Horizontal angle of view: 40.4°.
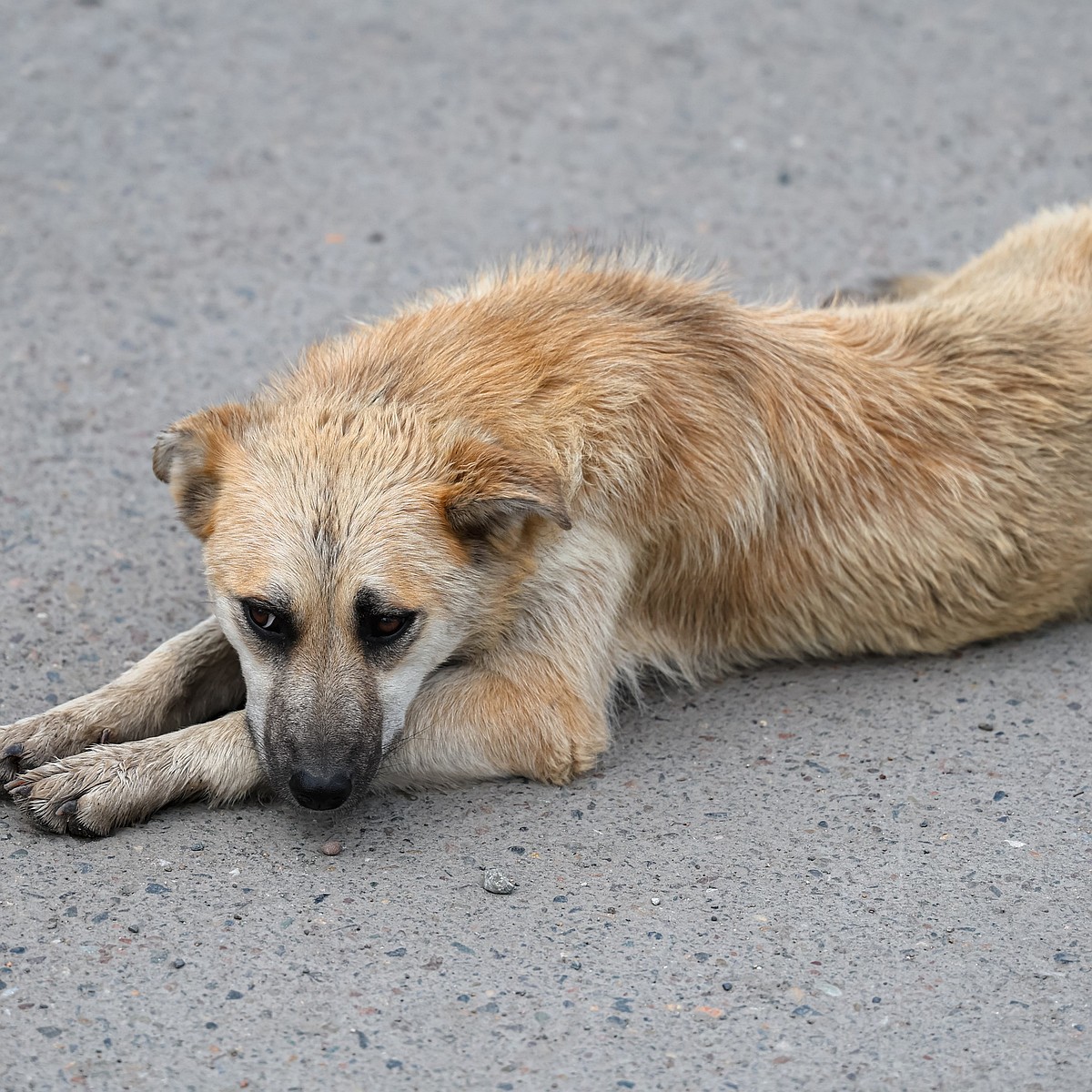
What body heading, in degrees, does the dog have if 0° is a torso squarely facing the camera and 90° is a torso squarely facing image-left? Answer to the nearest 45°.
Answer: approximately 45°
